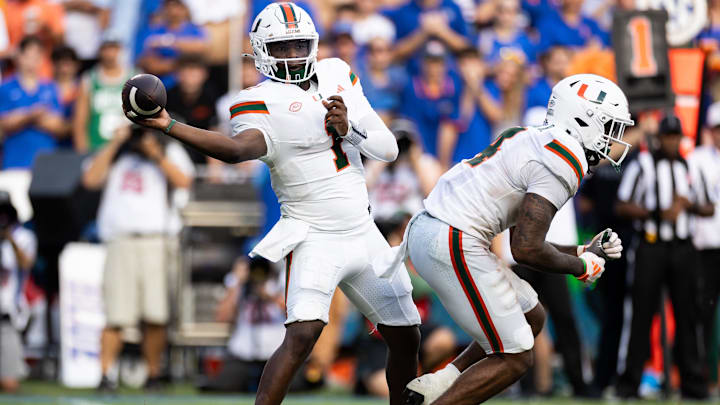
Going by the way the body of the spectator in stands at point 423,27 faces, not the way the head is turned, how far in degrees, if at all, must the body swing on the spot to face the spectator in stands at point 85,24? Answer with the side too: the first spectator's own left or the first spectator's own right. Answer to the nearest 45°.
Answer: approximately 90° to the first spectator's own right

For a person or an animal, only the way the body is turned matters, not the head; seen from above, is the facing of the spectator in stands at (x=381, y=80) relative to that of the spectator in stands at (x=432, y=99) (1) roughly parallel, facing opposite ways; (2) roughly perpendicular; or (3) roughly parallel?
roughly parallel

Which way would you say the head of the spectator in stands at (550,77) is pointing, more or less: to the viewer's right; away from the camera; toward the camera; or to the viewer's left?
toward the camera

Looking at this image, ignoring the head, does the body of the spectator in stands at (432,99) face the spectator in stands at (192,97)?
no

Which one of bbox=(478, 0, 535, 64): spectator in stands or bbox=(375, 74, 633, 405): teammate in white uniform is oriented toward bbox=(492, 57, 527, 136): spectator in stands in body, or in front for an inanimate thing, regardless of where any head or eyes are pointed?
bbox=(478, 0, 535, 64): spectator in stands

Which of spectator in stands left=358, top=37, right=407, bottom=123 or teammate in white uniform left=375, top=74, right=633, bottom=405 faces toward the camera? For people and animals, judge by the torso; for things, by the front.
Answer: the spectator in stands

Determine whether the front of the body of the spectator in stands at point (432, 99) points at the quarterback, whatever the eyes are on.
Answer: yes

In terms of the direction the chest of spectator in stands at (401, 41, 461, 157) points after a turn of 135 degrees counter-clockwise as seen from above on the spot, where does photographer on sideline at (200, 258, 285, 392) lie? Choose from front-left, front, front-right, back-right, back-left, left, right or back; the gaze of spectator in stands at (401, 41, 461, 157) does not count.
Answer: back

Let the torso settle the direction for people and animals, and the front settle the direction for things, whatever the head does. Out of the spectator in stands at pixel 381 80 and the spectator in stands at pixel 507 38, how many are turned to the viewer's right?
0

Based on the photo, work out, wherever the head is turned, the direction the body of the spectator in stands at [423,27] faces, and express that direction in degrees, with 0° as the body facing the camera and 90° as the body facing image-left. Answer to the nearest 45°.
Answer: approximately 0°

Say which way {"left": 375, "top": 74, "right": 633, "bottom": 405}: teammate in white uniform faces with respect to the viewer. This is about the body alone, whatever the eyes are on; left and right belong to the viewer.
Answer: facing to the right of the viewer

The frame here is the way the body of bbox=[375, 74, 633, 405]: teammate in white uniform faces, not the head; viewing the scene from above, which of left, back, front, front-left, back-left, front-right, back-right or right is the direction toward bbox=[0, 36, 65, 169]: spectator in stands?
back-left

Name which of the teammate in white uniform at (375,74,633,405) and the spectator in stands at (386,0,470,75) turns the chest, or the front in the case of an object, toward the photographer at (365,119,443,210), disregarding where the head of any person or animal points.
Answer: the spectator in stands

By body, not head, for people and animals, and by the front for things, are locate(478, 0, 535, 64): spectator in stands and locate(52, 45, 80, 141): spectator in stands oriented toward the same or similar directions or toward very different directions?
same or similar directions

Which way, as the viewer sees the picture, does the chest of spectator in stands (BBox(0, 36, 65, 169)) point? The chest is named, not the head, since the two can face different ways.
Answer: toward the camera

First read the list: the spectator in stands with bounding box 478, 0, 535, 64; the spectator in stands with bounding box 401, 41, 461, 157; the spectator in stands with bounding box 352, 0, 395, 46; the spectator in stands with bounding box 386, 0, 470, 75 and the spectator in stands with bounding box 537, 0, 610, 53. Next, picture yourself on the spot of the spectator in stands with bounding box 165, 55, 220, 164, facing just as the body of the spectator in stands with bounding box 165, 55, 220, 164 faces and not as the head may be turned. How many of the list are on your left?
5
